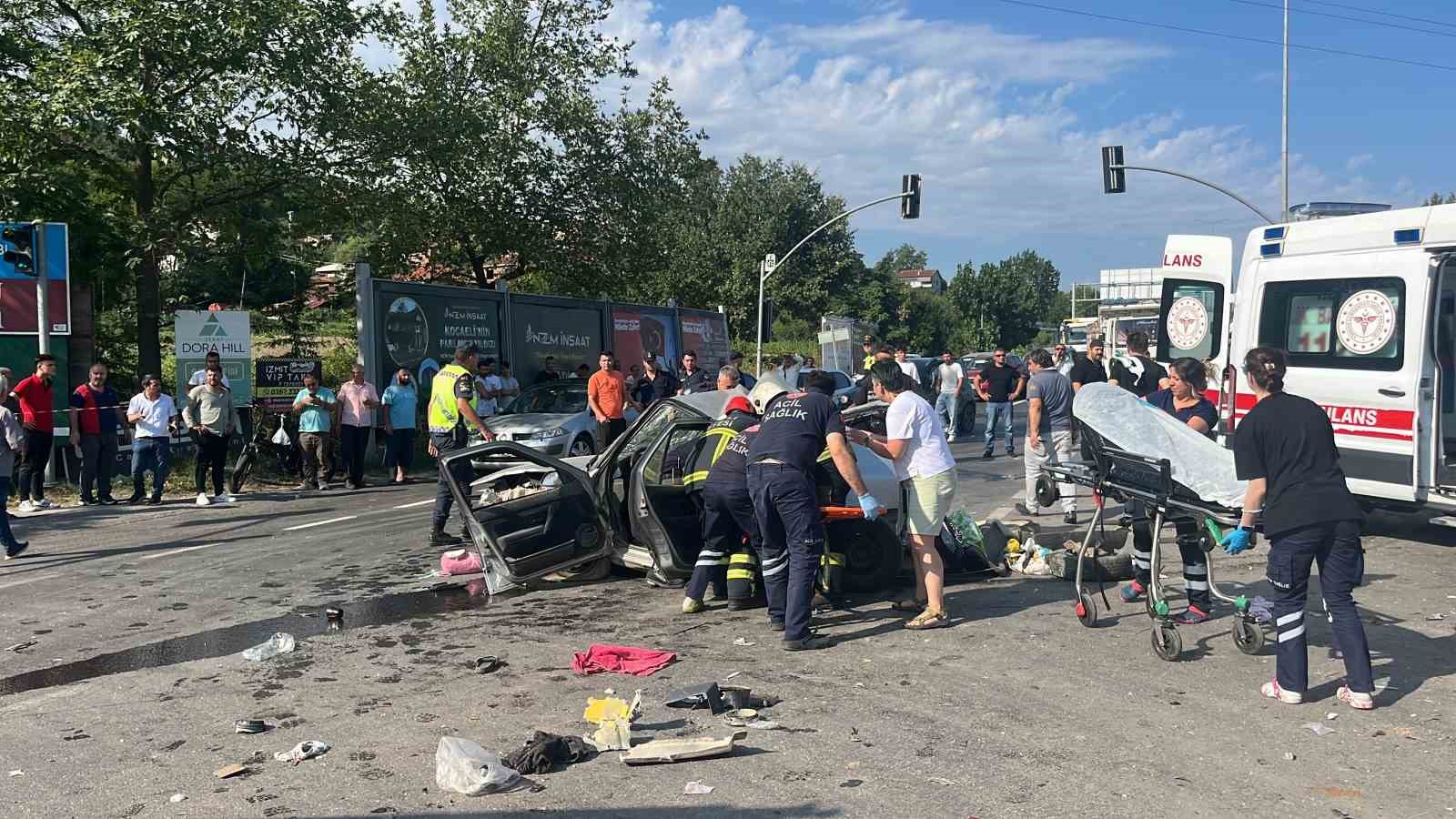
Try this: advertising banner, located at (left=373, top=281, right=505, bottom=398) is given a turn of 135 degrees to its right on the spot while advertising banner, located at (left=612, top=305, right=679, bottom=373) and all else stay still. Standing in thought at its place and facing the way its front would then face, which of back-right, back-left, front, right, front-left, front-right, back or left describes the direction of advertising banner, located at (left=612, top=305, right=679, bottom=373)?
back-right

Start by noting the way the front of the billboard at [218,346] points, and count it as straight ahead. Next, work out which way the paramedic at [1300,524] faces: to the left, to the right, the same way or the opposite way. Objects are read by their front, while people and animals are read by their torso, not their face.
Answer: the opposite way

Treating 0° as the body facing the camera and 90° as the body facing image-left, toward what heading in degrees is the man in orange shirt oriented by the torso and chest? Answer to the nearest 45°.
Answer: approximately 0°

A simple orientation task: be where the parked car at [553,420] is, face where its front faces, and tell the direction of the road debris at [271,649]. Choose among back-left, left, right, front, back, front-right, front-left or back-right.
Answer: front-left

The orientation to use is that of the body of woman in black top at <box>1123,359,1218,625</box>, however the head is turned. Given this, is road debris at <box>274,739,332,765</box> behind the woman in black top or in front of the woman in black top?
in front

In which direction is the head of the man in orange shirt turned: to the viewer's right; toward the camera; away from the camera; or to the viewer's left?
toward the camera

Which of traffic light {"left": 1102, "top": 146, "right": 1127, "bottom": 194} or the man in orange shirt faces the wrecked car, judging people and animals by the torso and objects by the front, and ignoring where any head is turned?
the man in orange shirt

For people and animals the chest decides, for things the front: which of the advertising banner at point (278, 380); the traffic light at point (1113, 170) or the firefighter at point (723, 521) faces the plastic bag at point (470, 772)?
the advertising banner

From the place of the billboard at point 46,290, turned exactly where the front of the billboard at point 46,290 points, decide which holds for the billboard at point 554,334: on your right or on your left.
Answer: on your left

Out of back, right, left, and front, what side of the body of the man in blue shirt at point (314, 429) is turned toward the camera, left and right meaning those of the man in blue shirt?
front

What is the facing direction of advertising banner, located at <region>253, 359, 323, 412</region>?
toward the camera

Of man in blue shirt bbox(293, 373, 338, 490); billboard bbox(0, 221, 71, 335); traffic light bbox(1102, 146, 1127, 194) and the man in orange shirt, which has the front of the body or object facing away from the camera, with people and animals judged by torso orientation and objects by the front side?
the traffic light

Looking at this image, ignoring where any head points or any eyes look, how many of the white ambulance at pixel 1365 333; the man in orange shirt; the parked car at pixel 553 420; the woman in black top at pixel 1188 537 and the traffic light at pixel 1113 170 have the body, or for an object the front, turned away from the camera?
1

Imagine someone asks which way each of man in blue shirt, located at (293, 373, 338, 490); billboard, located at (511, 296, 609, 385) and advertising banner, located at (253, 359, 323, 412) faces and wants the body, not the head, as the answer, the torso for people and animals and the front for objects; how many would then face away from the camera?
0

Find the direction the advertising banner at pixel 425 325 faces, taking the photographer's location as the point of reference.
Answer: facing the viewer and to the right of the viewer

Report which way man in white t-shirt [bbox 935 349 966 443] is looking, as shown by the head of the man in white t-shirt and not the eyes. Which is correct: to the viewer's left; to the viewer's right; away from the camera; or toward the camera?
toward the camera
